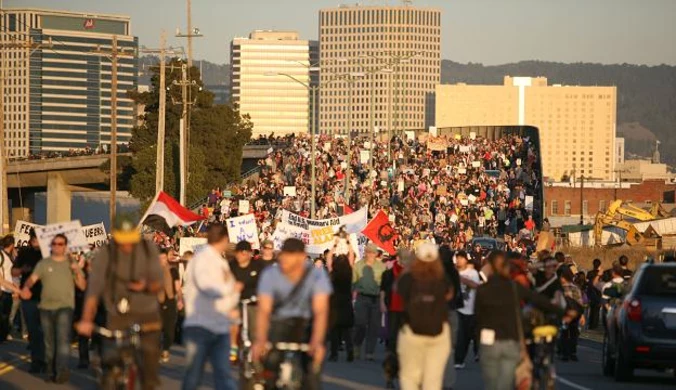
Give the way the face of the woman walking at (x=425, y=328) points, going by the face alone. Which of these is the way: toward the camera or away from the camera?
away from the camera

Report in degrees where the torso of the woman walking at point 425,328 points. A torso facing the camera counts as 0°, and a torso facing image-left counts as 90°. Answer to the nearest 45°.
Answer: approximately 180°

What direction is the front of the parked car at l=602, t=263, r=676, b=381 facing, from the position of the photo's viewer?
facing away from the viewer
